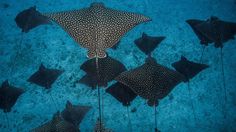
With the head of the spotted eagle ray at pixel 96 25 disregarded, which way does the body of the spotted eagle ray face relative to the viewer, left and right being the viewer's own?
facing away from the viewer

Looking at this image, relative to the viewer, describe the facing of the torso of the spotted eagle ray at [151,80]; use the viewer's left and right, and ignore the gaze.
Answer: facing away from the viewer

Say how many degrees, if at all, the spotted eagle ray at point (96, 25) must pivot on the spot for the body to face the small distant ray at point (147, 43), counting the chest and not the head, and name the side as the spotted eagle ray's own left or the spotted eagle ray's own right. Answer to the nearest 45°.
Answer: approximately 45° to the spotted eagle ray's own right
